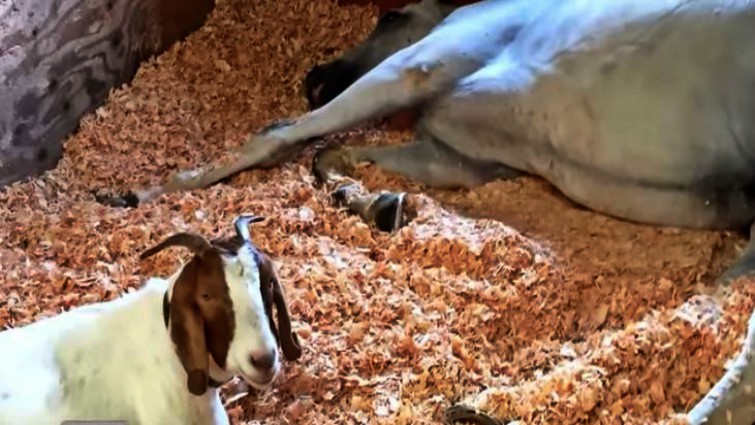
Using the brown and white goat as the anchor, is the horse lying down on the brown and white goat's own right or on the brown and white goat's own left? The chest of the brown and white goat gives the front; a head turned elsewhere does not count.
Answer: on the brown and white goat's own left

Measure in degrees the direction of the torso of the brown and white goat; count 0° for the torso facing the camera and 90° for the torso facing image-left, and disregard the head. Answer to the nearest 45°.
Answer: approximately 315°
